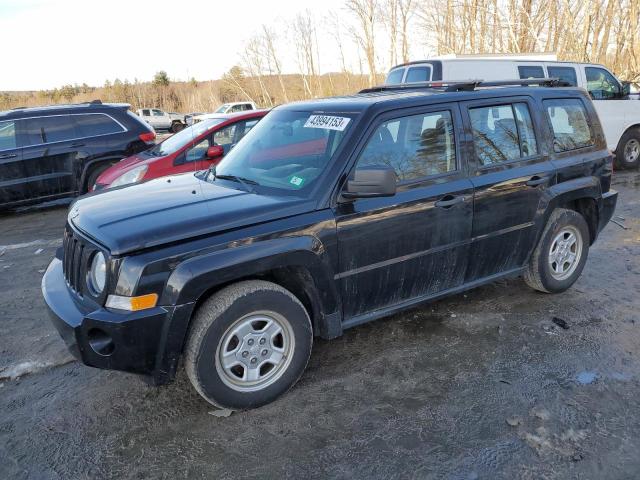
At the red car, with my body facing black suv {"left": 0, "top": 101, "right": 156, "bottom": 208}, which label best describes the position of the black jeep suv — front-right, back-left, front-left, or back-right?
back-left

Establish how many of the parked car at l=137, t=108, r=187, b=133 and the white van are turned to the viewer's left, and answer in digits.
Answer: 0

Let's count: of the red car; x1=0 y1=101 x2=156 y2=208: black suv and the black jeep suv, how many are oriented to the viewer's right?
0

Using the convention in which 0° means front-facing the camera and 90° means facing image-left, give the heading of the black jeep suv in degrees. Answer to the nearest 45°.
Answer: approximately 45°

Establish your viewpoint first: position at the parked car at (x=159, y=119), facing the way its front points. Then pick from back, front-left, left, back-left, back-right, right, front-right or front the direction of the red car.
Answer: right

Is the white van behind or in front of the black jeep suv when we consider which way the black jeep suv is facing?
behind

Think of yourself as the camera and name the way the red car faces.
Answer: facing the viewer and to the left of the viewer

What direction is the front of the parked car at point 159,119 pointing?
to the viewer's right

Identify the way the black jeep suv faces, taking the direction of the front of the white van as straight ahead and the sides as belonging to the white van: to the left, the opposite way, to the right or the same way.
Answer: the opposite way

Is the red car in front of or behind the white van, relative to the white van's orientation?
behind

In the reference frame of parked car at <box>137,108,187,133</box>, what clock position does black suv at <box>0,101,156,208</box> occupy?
The black suv is roughly at 3 o'clock from the parked car.

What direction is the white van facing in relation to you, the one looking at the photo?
facing away from the viewer and to the right of the viewer

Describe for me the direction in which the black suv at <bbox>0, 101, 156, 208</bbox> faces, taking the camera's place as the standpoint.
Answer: facing to the left of the viewer
